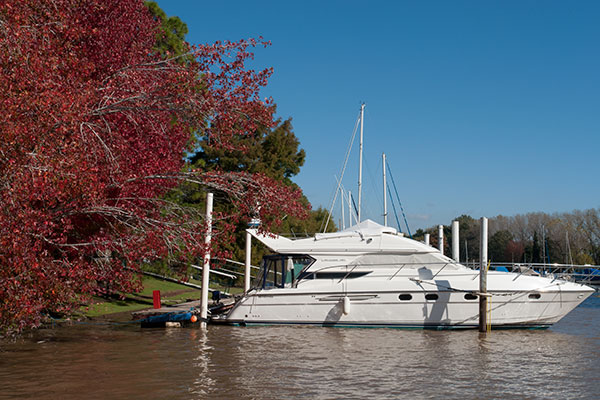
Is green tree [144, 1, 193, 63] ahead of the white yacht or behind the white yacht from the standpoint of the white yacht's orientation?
behind

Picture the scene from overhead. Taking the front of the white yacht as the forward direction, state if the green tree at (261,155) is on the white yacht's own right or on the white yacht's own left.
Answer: on the white yacht's own left

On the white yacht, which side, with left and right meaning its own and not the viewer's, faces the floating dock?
back

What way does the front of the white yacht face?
to the viewer's right

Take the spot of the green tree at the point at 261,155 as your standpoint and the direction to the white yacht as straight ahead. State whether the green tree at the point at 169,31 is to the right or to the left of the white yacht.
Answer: right
